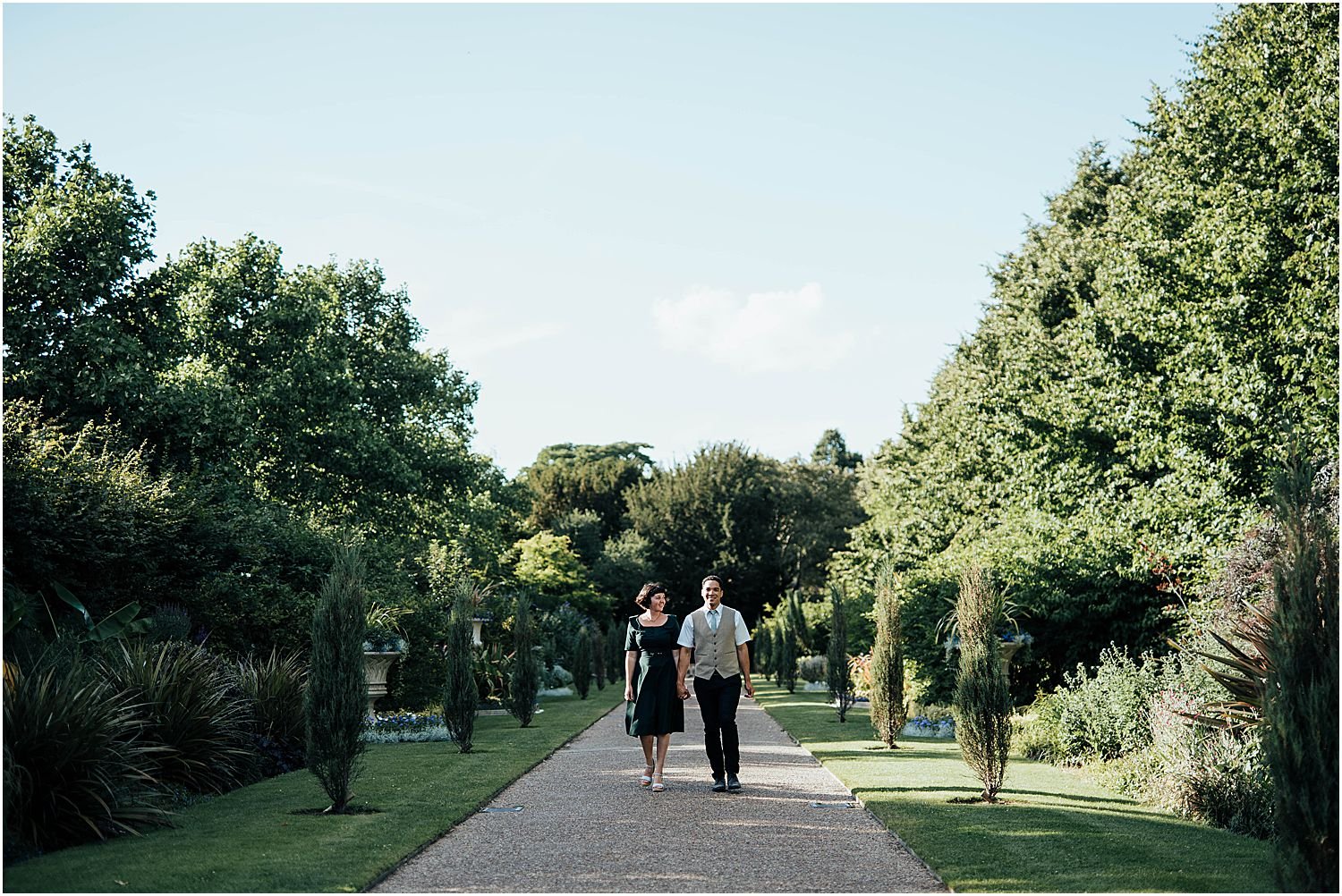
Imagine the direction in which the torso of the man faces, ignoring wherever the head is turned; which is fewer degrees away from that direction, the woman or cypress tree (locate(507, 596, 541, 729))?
the woman

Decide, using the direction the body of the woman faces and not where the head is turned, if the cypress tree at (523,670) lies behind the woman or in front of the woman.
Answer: behind

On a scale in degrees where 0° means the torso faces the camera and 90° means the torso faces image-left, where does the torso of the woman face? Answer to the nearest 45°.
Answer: approximately 0°

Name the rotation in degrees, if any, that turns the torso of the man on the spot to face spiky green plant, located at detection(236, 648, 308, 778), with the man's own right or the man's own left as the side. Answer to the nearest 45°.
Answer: approximately 135° to the man's own right

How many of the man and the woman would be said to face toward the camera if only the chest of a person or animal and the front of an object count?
2

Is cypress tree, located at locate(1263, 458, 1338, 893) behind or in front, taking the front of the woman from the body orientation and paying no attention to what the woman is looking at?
in front

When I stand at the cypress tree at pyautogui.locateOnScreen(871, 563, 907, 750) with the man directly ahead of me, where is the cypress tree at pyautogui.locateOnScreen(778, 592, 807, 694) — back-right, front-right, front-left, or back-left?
back-right

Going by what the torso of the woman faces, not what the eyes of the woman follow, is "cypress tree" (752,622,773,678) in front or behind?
behind

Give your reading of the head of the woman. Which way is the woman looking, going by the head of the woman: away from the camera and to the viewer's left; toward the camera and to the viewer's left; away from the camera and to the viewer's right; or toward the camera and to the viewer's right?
toward the camera and to the viewer's right

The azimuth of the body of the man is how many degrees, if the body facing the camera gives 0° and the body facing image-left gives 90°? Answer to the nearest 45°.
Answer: approximately 0°

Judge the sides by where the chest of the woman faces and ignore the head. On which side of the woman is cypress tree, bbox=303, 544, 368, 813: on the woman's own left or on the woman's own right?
on the woman's own right

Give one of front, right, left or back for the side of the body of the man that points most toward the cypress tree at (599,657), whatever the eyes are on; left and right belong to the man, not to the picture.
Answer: back

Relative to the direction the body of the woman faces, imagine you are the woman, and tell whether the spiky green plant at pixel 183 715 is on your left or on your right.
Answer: on your right

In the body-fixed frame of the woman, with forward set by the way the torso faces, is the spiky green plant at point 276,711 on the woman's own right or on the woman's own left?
on the woman's own right

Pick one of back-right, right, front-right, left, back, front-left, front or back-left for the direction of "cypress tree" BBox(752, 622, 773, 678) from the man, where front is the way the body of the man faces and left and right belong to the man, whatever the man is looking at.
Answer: back
